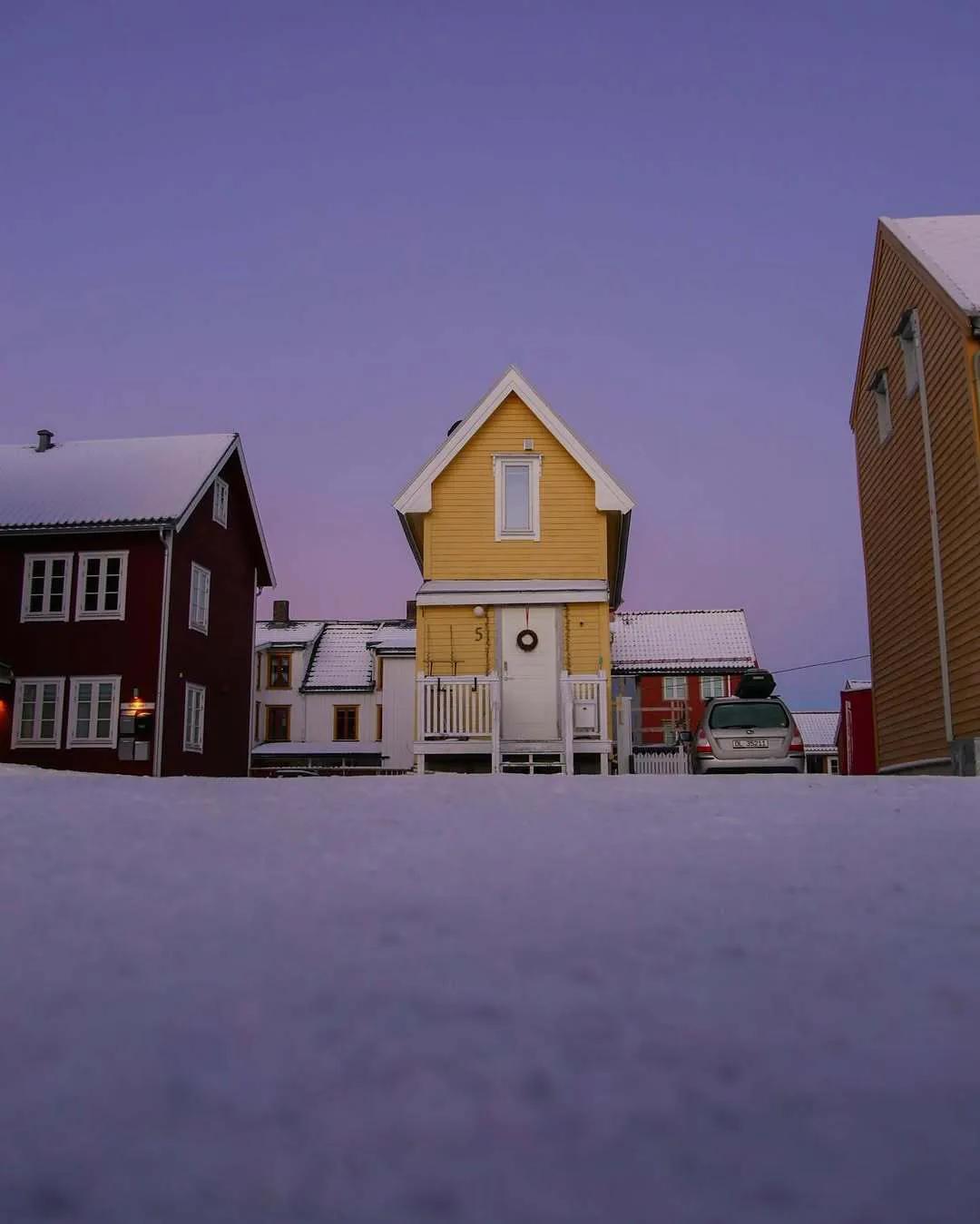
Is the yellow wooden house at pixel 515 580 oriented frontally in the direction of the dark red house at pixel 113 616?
no

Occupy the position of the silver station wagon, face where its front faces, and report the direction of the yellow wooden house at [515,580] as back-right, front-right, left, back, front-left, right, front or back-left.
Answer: front-left

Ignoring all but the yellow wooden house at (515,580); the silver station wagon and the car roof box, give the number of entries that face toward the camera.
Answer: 1

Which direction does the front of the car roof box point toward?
away from the camera

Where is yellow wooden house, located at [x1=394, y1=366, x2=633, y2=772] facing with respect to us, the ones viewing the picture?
facing the viewer

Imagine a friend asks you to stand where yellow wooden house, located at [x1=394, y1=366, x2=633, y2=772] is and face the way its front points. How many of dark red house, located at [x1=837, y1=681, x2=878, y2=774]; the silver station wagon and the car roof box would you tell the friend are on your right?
0

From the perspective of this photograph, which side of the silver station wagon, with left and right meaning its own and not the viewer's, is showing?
back

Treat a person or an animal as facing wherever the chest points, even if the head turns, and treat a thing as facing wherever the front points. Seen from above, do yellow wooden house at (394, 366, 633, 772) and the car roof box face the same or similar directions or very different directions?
very different directions

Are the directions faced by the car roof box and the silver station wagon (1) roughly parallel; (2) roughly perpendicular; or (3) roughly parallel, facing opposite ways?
roughly parallel

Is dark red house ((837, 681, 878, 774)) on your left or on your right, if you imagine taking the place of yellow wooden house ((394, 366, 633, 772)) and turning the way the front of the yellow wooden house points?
on your left

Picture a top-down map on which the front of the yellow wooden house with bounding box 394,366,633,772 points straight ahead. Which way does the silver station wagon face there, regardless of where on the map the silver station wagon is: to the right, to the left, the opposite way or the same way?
the opposite way

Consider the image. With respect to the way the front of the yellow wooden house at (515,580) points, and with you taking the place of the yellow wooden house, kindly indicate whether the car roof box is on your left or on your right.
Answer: on your left

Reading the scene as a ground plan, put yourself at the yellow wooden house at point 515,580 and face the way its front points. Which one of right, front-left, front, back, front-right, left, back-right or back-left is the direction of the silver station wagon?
front-left

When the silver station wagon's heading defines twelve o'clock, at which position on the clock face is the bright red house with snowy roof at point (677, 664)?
The bright red house with snowy roof is roughly at 12 o'clock from the silver station wagon.
